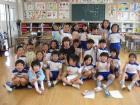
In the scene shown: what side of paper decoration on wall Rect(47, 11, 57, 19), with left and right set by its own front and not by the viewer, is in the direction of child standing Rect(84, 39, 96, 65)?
front

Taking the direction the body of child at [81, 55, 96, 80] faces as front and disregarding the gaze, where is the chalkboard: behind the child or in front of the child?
behind

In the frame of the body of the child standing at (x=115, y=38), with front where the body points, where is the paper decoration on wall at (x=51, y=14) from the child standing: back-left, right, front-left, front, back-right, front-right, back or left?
back-right

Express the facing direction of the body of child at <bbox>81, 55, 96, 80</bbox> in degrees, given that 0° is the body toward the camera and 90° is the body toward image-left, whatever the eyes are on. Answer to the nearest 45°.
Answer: approximately 0°

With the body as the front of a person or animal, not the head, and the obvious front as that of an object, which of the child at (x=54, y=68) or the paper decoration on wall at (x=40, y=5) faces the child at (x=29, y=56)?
the paper decoration on wall
